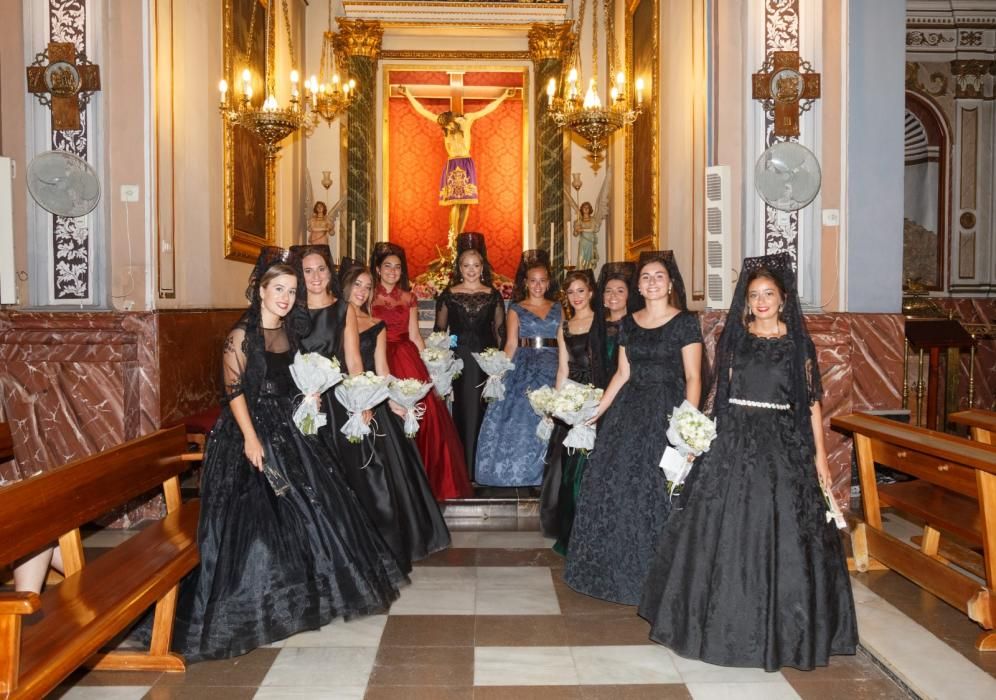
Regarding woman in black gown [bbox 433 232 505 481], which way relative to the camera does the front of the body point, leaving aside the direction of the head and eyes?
toward the camera

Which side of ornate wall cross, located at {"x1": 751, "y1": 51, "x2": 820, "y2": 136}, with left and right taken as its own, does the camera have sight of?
front

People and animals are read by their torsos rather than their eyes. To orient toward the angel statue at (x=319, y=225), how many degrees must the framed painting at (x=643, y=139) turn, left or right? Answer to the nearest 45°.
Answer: approximately 45° to its right

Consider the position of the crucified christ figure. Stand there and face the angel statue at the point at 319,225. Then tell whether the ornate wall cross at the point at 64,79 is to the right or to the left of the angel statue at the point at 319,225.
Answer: left

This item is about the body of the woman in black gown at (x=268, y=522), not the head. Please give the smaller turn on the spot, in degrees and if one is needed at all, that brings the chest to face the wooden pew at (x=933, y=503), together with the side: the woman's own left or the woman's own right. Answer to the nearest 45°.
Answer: approximately 45° to the woman's own left

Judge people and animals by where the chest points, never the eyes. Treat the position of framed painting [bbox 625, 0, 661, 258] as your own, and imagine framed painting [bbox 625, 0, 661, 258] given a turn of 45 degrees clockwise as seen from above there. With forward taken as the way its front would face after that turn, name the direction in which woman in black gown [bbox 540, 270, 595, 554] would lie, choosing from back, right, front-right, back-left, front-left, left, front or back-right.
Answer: left

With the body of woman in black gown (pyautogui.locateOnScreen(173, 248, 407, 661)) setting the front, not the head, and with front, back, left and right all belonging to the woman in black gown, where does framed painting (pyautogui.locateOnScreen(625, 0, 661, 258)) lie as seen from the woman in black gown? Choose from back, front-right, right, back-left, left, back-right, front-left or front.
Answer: left

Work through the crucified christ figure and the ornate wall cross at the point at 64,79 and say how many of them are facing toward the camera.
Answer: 2

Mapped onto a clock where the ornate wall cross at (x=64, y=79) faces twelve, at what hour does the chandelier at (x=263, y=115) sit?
The chandelier is roughly at 8 o'clock from the ornate wall cross.

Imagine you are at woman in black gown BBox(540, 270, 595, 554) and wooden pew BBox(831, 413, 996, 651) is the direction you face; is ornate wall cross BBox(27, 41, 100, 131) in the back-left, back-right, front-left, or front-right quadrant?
back-right

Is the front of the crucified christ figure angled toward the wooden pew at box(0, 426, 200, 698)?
yes
